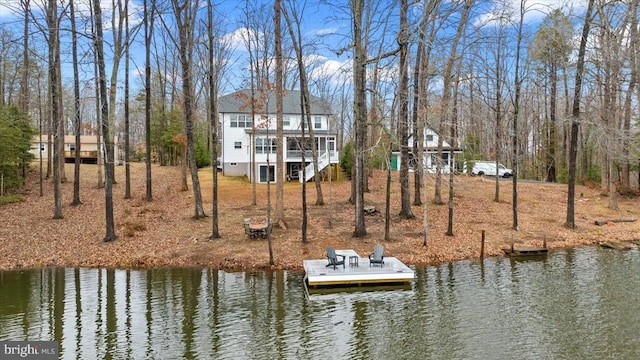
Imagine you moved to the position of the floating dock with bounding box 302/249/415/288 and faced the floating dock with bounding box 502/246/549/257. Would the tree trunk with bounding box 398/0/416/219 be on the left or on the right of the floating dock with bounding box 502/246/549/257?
left

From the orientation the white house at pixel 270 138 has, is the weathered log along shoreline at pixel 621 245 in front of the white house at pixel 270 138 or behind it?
behind

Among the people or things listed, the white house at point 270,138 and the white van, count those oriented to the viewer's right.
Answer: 1

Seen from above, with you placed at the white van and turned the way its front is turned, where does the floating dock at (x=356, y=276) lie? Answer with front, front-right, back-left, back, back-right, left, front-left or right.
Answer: right

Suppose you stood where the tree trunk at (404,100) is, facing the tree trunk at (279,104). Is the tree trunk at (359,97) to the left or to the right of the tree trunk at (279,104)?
left

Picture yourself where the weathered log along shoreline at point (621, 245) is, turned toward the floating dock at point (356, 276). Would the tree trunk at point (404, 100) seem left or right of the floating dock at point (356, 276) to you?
right

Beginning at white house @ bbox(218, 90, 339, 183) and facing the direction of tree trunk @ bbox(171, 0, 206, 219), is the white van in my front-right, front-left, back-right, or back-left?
back-left

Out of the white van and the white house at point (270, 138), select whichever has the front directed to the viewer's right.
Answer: the white van

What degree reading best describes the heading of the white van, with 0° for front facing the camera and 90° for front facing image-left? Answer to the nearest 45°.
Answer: approximately 270°

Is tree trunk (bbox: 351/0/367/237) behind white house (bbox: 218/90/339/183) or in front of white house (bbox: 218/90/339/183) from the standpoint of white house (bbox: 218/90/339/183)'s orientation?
behind

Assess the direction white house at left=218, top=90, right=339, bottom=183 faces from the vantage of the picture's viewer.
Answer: facing away from the viewer

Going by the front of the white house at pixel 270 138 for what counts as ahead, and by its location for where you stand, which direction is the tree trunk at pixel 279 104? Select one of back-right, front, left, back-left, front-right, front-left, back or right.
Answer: back

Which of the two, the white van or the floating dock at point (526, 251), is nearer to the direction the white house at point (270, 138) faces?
the white van

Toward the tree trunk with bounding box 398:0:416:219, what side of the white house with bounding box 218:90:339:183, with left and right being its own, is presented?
back

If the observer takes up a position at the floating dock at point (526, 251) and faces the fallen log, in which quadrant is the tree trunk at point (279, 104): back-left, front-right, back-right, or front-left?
back-left

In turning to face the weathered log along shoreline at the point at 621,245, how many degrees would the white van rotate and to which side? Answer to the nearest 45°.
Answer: approximately 90° to its right
